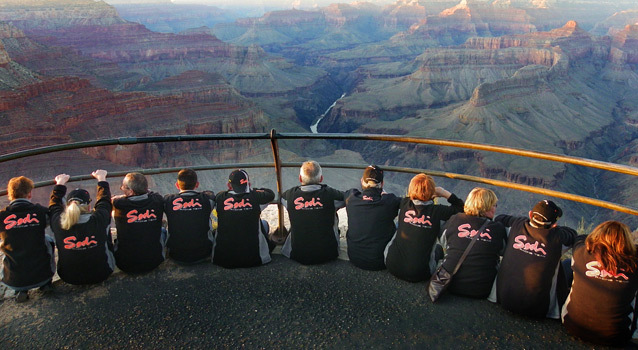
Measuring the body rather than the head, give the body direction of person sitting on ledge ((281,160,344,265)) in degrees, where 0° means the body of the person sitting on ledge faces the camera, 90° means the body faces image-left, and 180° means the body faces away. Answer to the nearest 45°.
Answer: approximately 180°

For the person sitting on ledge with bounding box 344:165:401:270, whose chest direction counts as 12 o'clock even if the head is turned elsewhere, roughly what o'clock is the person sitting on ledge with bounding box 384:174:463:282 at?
the person sitting on ledge with bounding box 384:174:463:282 is roughly at 4 o'clock from the person sitting on ledge with bounding box 344:165:401:270.

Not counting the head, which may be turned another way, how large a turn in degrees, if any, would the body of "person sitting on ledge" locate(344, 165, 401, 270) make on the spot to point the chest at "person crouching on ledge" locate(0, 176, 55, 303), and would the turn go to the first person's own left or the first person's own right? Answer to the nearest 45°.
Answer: approximately 90° to the first person's own left

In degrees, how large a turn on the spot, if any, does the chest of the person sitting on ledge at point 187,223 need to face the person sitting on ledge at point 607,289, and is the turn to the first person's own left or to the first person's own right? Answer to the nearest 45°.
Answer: approximately 135° to the first person's own right

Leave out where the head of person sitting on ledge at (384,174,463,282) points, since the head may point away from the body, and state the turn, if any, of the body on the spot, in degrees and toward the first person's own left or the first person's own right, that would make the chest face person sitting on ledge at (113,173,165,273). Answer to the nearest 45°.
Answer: approximately 90° to the first person's own left

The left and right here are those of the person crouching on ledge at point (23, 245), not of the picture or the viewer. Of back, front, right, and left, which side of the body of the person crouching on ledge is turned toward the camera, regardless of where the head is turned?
back

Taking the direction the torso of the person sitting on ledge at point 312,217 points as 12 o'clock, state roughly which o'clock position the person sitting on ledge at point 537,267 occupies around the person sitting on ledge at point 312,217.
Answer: the person sitting on ledge at point 537,267 is roughly at 4 o'clock from the person sitting on ledge at point 312,217.

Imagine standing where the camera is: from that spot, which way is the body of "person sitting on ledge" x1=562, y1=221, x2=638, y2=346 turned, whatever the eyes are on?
away from the camera
